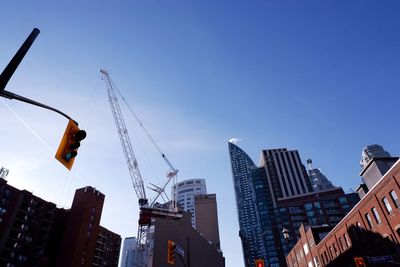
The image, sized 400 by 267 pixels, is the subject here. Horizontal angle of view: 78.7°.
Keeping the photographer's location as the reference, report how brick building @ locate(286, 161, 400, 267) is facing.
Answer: facing the viewer and to the left of the viewer

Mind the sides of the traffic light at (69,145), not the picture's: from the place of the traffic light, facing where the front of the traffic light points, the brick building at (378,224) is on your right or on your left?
on your left

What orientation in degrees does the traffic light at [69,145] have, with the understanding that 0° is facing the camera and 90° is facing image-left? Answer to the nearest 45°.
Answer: approximately 315°

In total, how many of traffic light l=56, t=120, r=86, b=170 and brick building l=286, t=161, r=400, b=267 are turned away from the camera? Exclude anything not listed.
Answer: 0
